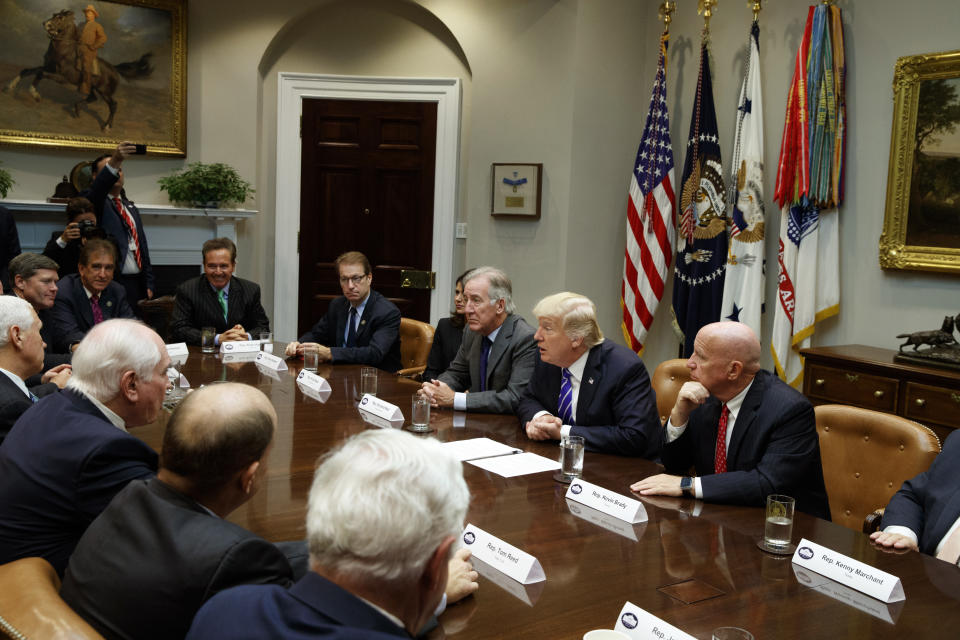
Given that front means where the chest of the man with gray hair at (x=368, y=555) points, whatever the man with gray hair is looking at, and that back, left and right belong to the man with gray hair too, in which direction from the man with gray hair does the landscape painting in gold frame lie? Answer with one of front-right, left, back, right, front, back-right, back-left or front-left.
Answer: front

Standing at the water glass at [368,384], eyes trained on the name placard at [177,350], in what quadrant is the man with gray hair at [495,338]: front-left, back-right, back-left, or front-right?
back-right

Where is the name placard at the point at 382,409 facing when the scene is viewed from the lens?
facing the viewer and to the left of the viewer

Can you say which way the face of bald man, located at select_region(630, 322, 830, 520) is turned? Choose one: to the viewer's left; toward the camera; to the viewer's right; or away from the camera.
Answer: to the viewer's left

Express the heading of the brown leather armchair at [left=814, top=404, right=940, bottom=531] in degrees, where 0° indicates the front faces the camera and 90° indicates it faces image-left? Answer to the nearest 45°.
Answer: approximately 45°

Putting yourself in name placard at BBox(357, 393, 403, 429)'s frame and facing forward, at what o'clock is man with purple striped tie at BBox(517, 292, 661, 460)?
The man with purple striped tie is roughly at 8 o'clock from the name placard.

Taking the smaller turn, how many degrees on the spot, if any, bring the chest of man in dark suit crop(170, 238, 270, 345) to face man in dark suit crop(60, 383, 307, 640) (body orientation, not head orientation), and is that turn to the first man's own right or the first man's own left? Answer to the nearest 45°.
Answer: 0° — they already face them

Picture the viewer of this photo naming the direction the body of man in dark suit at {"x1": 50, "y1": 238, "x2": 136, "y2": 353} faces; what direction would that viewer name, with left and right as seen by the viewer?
facing the viewer and to the right of the viewer

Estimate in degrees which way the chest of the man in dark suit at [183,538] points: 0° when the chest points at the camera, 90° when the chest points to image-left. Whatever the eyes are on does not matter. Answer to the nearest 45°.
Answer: approximately 225°

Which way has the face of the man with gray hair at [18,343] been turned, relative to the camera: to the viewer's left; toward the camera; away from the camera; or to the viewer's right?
to the viewer's right

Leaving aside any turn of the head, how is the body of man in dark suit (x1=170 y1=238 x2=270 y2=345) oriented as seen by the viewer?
toward the camera

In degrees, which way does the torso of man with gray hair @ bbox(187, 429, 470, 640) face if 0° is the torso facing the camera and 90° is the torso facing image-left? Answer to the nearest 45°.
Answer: approximately 225°

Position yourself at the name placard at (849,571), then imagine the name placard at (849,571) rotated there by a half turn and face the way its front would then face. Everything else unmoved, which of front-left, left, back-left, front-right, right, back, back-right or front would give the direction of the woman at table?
left

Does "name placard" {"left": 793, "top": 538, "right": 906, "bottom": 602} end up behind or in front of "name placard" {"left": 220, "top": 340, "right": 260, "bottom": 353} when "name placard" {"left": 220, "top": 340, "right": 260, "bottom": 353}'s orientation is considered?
in front

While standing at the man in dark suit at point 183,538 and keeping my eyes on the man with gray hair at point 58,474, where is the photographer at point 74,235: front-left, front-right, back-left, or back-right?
front-right

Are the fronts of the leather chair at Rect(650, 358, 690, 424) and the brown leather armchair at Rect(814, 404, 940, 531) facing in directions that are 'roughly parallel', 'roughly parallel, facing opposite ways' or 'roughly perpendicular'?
roughly parallel

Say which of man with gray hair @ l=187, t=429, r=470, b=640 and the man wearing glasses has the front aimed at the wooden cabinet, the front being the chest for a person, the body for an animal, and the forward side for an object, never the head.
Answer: the man with gray hair

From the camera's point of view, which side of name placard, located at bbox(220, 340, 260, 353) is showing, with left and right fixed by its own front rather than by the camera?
front

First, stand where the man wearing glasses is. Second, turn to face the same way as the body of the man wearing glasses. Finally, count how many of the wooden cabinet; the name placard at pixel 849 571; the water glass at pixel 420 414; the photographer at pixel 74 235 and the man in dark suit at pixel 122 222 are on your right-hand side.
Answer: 2

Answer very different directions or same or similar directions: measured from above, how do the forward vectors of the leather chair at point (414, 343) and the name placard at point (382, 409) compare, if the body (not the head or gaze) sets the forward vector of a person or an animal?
same or similar directions

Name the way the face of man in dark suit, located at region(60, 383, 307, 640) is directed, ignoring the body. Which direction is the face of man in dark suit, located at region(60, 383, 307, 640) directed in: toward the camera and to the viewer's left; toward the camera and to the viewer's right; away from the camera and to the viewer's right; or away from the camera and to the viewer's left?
away from the camera and to the viewer's right
